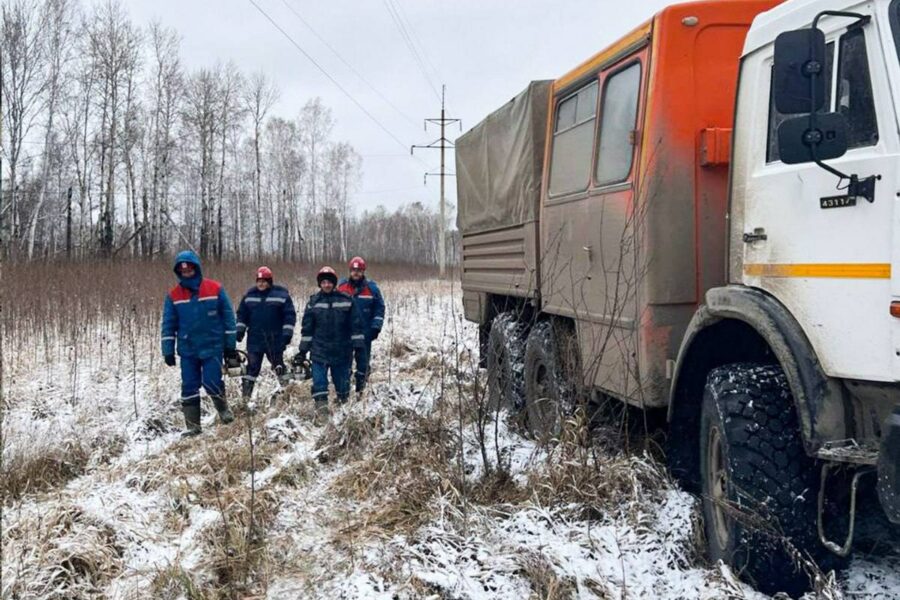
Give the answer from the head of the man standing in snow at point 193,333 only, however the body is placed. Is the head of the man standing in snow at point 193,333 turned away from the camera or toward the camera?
toward the camera

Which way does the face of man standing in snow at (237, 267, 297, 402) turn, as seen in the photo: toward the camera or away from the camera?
toward the camera

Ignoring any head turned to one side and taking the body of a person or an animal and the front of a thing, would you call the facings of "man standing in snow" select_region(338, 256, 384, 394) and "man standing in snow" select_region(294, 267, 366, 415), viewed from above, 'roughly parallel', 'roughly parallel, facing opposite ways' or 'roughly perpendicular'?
roughly parallel

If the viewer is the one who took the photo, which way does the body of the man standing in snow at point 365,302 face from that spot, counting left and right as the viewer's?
facing the viewer

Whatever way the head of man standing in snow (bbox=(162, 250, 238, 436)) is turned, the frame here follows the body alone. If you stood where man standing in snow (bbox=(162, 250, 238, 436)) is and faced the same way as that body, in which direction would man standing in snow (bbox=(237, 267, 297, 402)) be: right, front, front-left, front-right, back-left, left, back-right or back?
back-left

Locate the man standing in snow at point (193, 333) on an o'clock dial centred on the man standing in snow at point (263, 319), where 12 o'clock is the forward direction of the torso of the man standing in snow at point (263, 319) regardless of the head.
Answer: the man standing in snow at point (193, 333) is roughly at 1 o'clock from the man standing in snow at point (263, 319).

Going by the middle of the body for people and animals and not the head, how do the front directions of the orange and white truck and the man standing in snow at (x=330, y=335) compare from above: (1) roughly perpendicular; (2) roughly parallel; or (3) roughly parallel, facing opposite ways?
roughly parallel

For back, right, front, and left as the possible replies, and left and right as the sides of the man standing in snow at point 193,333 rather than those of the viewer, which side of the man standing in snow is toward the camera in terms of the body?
front

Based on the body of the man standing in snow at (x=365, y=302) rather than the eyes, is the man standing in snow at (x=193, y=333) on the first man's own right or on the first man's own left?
on the first man's own right

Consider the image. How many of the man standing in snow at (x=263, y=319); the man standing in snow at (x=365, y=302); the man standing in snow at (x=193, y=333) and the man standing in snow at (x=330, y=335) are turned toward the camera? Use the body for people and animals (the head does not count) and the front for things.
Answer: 4

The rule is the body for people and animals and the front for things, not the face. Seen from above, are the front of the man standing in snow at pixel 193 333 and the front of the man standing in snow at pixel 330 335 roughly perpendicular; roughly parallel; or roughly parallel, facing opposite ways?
roughly parallel

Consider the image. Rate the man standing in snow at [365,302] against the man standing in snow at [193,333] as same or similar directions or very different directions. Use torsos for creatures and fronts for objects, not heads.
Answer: same or similar directions

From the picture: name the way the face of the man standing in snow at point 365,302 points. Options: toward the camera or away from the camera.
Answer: toward the camera

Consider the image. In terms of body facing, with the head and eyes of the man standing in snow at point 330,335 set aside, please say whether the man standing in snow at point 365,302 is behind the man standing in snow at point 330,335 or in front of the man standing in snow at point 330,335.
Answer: behind

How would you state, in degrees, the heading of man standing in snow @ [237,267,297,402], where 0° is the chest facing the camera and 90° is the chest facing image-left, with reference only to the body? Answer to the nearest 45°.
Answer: approximately 0°
